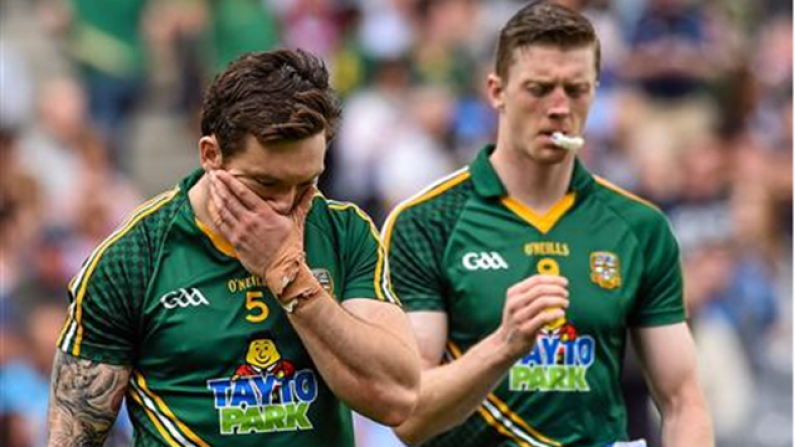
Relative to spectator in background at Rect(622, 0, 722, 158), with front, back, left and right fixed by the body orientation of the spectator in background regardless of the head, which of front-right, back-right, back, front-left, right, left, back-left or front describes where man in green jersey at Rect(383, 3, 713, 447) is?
front

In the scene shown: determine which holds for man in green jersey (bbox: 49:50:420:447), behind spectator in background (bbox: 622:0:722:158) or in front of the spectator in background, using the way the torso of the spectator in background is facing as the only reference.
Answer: in front

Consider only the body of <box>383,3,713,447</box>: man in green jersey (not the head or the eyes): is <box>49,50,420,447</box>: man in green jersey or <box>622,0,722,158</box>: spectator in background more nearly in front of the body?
the man in green jersey

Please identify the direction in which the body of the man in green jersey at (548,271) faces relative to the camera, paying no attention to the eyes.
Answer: toward the camera

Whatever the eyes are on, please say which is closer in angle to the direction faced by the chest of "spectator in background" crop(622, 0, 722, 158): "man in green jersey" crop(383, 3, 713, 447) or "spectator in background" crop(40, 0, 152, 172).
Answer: the man in green jersey

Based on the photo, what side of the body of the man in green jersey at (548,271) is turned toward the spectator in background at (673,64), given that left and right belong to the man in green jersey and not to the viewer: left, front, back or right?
back

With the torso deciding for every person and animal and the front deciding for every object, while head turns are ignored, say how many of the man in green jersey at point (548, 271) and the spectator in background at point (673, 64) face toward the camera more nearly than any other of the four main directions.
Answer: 2

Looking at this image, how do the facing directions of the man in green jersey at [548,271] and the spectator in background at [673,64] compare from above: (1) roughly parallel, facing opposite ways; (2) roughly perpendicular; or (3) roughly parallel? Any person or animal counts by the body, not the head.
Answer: roughly parallel

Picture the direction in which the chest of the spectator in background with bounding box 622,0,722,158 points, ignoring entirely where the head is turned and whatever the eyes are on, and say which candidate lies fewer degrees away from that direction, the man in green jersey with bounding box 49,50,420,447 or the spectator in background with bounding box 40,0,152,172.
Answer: the man in green jersey

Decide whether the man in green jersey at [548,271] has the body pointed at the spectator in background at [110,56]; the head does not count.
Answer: no

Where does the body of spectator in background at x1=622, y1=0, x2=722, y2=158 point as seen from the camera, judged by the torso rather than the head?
toward the camera

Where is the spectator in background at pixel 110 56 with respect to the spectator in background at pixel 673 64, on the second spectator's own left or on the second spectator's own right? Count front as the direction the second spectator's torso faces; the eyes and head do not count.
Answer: on the second spectator's own right
